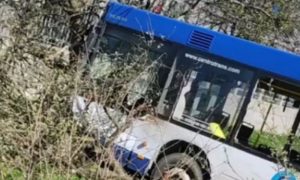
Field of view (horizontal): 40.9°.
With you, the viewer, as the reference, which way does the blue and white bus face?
facing to the left of the viewer
